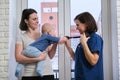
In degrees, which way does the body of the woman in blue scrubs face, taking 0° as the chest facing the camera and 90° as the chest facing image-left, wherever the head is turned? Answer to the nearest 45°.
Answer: approximately 90°
